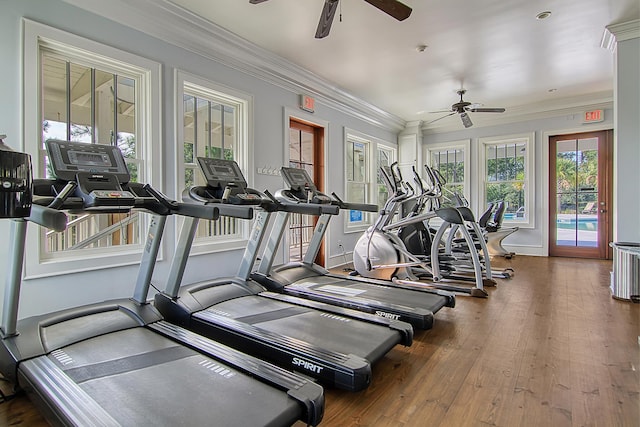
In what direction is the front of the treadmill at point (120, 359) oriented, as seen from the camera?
facing away from the viewer and to the left of the viewer

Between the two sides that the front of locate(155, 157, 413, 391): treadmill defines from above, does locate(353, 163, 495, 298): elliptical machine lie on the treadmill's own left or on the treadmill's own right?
on the treadmill's own right

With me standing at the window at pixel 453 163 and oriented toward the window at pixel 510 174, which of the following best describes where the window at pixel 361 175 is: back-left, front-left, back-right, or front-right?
back-right

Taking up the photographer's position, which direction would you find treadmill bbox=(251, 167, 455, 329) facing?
facing away from the viewer and to the left of the viewer

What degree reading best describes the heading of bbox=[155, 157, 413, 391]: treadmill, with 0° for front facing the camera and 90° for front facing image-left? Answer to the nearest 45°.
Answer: approximately 135°

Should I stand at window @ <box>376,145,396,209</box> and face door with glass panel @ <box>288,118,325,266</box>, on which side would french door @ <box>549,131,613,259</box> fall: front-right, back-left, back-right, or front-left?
back-left

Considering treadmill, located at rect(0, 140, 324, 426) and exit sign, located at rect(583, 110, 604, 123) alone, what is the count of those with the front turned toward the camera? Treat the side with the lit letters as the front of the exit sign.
1

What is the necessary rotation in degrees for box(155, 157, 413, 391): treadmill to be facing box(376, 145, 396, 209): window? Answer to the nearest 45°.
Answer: approximately 90° to its right

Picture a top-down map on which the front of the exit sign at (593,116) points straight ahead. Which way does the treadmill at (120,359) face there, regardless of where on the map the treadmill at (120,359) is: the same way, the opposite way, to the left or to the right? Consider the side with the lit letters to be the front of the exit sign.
to the right
